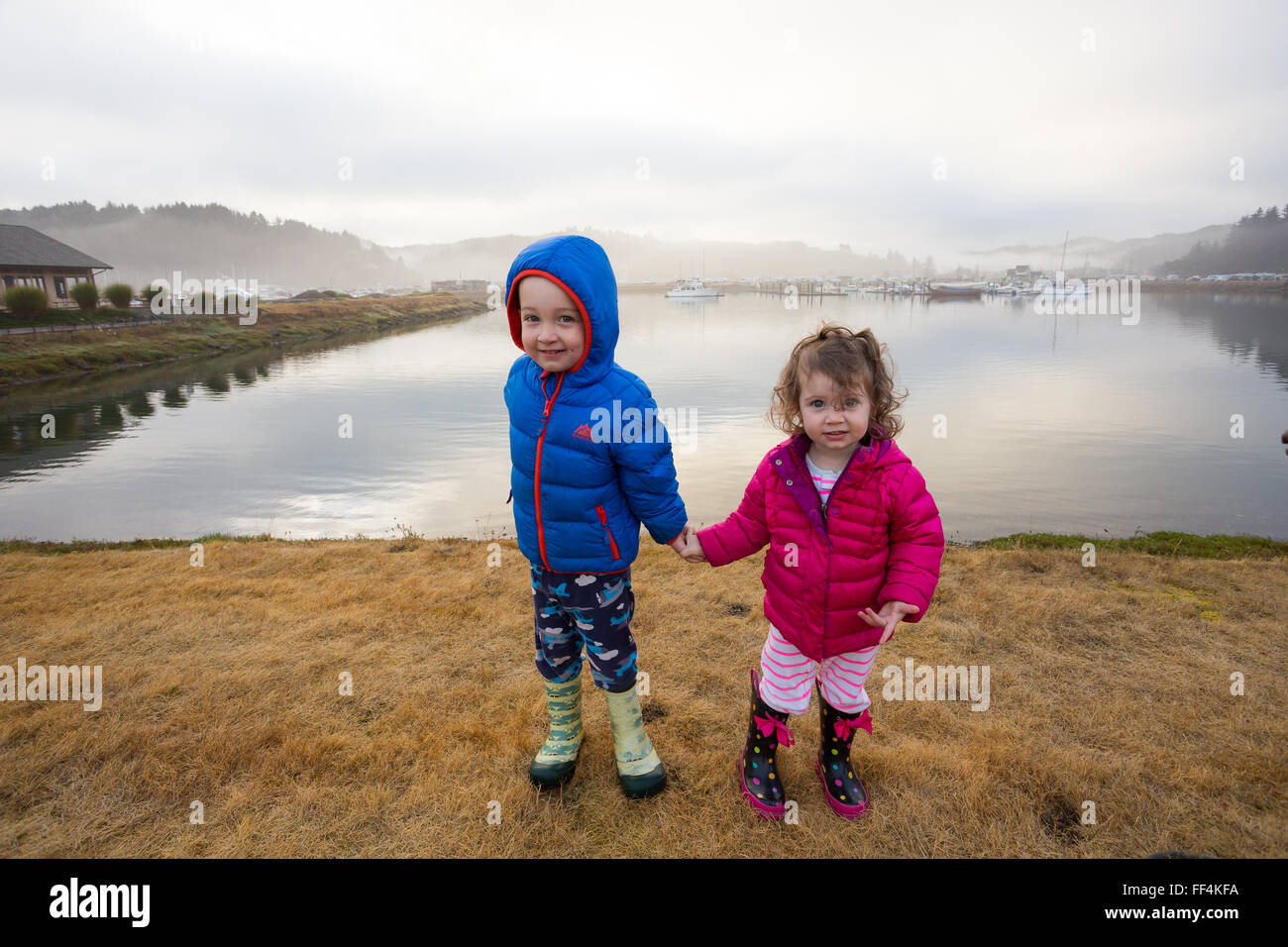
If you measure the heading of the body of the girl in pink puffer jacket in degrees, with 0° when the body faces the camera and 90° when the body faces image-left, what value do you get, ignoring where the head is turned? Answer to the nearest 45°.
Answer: approximately 0°

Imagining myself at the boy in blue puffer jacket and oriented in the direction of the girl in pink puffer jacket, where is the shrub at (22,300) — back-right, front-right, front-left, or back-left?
back-left

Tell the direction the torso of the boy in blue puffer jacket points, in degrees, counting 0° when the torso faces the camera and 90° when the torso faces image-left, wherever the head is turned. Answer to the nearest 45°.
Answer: approximately 45°

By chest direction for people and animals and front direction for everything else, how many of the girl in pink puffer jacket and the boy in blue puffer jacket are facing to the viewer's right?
0

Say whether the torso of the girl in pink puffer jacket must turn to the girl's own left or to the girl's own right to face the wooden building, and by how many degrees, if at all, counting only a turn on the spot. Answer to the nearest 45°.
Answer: approximately 135° to the girl's own right
